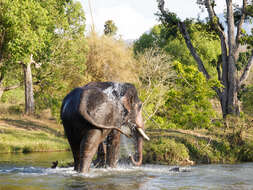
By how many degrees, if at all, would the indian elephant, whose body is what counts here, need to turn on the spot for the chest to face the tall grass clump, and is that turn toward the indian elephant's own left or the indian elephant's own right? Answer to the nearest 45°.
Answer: approximately 135° to the indian elephant's own left

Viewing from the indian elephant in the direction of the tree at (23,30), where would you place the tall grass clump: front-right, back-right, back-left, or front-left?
front-right

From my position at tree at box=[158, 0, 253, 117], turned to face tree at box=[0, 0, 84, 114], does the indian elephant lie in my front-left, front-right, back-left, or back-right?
front-left

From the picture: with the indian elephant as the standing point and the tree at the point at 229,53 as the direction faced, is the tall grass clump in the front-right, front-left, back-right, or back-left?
front-left

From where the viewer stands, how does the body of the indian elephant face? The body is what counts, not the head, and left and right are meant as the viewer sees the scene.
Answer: facing the viewer and to the right of the viewer

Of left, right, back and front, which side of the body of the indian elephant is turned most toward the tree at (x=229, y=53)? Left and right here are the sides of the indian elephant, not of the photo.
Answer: left

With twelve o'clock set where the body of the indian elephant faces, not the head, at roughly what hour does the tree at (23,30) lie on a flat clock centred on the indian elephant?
The tree is roughly at 7 o'clock from the indian elephant.
